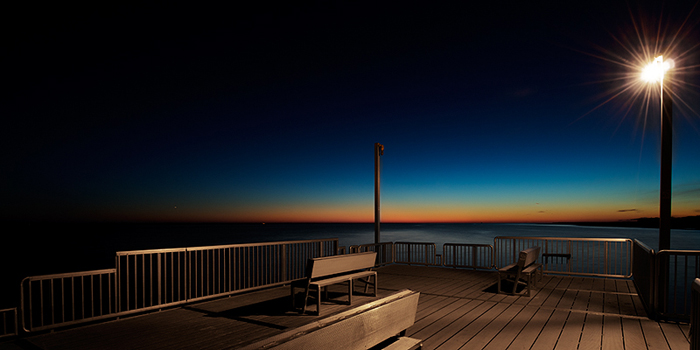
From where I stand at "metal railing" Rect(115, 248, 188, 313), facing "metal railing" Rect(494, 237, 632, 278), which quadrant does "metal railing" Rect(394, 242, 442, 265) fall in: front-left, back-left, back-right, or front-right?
front-left

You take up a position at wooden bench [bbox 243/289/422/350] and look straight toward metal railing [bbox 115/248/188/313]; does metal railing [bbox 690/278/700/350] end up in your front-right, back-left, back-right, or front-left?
back-right

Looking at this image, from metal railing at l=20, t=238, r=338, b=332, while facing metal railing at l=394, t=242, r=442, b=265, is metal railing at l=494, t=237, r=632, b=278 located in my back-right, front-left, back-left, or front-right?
front-right
